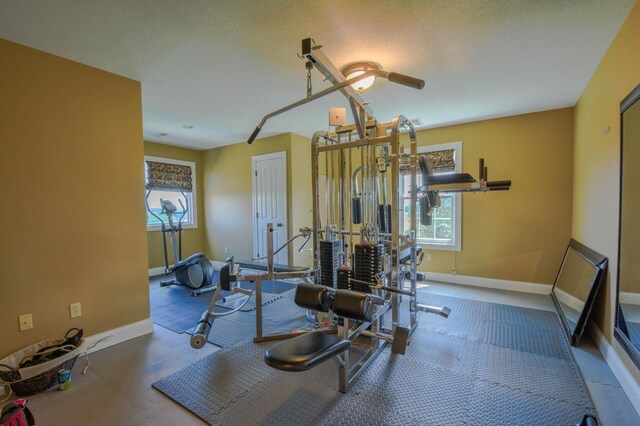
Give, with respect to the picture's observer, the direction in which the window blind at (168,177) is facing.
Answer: facing the viewer and to the right of the viewer

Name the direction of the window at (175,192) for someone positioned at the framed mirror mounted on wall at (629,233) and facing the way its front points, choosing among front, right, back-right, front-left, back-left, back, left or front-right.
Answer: front

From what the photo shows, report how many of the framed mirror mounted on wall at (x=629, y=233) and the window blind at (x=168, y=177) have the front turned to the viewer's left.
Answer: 1

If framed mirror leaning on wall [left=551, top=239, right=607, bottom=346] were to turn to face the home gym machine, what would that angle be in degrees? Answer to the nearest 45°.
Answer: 0° — it already faces it

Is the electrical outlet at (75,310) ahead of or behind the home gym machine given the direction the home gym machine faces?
ahead

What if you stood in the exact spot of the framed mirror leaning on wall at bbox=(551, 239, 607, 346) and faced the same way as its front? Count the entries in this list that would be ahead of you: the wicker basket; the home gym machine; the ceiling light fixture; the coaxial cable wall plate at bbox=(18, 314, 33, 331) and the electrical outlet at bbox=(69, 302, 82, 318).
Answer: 5

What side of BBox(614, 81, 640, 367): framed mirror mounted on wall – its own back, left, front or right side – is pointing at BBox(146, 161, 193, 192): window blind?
front

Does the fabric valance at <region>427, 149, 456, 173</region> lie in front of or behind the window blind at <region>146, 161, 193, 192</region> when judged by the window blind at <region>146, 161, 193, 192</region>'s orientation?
in front

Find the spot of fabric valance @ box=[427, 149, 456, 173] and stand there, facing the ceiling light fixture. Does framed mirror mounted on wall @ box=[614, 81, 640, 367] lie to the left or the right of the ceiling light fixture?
left

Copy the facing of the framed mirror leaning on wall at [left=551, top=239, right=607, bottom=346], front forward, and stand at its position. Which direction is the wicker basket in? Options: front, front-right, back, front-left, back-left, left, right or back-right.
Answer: front

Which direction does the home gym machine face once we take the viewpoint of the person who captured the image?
facing the viewer and to the left of the viewer

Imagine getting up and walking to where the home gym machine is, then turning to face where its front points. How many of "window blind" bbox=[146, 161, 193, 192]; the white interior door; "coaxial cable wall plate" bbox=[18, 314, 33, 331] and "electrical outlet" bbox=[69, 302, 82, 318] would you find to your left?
0

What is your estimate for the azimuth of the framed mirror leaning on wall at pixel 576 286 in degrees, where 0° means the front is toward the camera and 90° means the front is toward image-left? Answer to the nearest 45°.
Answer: approximately 45°

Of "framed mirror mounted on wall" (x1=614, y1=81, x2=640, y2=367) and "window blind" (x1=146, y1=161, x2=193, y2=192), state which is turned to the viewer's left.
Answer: the framed mirror mounted on wall

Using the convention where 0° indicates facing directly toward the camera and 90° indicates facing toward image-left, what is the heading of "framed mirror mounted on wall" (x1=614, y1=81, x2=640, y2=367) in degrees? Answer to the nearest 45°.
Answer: approximately 90°

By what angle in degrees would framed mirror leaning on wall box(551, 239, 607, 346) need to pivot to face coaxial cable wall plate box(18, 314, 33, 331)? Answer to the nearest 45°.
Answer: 0° — it already faces it

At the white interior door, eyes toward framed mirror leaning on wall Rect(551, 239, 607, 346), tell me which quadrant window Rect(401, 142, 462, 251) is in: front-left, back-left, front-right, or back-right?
front-left

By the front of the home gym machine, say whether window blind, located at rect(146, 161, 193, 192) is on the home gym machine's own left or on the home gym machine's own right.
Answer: on the home gym machine's own right
